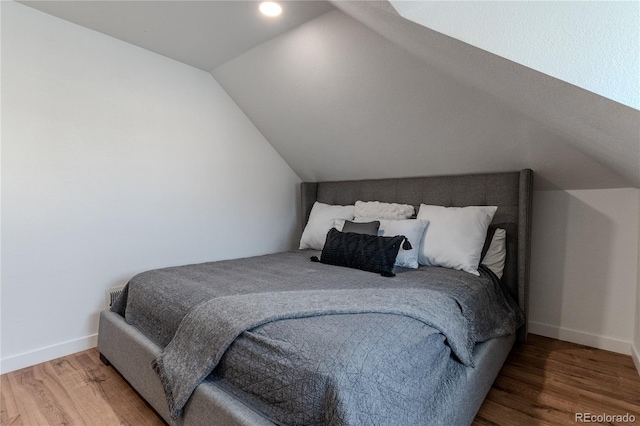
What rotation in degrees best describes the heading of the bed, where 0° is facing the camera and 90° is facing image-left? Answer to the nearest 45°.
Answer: approximately 45°
